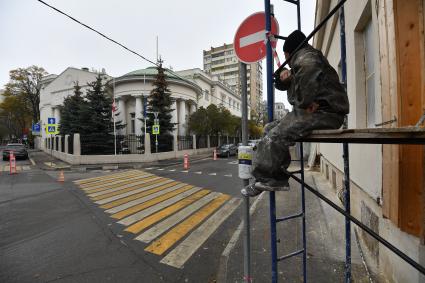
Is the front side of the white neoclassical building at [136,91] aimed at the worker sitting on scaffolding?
yes

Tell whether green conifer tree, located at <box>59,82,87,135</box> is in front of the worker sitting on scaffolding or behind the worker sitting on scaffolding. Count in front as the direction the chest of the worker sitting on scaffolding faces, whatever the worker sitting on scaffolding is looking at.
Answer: in front

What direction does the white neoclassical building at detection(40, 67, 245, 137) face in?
toward the camera

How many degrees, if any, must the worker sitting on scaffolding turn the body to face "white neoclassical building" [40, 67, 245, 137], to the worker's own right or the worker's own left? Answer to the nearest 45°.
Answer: approximately 45° to the worker's own right

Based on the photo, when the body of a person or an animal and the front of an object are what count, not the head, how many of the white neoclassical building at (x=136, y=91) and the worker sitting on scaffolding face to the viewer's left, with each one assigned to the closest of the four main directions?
1

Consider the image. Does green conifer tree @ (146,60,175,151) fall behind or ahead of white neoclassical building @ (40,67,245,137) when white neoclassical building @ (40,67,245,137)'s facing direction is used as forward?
ahead

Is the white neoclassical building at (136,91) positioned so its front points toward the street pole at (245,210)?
yes

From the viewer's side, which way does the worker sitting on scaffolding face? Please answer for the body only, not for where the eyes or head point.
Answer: to the viewer's left

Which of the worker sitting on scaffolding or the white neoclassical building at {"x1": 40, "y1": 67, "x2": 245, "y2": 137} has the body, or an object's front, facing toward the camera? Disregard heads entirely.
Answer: the white neoclassical building

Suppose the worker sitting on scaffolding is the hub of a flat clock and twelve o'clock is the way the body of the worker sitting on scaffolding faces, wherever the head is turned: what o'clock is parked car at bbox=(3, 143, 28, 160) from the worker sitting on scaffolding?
The parked car is roughly at 1 o'clock from the worker sitting on scaffolding.

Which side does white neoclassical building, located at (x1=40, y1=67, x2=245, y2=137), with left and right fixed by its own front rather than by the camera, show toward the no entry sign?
front
